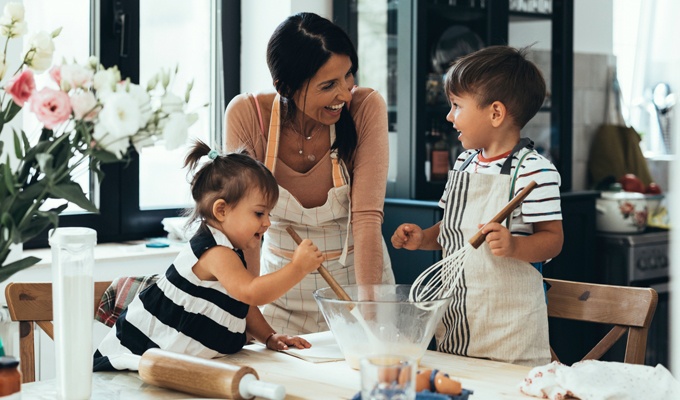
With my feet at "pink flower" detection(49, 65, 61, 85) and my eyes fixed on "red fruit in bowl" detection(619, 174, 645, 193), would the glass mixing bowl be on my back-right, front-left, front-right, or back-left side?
front-right

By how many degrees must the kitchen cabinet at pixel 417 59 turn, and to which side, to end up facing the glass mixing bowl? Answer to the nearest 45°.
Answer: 0° — it already faces it

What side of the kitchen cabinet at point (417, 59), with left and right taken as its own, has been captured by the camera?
front

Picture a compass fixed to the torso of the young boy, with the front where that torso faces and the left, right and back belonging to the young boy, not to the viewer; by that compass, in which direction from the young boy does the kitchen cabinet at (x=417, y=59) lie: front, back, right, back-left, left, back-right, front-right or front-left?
back-right

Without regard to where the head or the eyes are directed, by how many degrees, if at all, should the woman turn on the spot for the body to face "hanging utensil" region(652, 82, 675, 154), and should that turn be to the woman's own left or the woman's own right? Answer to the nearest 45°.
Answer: approximately 135° to the woman's own left

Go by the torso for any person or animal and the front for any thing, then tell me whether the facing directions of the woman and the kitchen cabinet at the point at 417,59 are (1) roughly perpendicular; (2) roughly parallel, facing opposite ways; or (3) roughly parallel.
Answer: roughly parallel

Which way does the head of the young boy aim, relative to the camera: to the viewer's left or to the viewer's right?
to the viewer's left

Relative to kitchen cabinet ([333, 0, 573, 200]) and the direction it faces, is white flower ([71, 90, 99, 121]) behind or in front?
in front

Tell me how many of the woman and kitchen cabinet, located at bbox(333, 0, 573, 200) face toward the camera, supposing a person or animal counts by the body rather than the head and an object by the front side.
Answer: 2

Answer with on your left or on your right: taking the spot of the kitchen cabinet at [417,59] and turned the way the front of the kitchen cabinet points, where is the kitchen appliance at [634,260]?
on your left

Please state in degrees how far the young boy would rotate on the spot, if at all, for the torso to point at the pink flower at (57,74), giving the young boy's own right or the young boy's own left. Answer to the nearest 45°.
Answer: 0° — they already face it

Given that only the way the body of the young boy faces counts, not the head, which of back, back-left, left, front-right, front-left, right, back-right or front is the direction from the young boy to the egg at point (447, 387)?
front-left

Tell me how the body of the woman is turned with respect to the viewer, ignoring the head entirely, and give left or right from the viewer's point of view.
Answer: facing the viewer

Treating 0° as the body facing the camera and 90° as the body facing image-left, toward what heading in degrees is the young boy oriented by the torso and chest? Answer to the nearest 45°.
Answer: approximately 45°

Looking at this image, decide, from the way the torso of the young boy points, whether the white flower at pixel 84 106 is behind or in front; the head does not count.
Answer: in front

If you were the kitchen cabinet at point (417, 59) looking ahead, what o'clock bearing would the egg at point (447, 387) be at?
The egg is roughly at 12 o'clock from the kitchen cabinet.

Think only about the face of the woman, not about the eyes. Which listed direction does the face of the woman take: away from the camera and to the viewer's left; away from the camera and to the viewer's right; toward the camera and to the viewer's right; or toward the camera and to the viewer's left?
toward the camera and to the viewer's right
